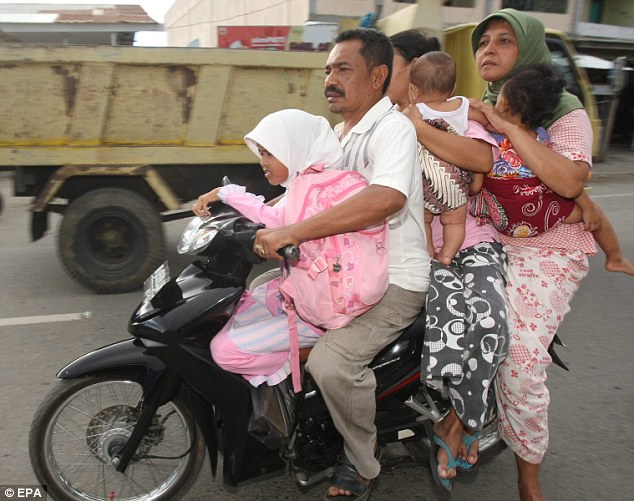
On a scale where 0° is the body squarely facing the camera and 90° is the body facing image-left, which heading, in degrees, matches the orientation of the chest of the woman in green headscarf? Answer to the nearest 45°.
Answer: approximately 45°

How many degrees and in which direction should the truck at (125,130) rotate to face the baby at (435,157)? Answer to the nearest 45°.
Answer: approximately 45° to its right

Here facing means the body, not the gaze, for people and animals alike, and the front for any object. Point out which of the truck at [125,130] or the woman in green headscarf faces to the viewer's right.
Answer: the truck

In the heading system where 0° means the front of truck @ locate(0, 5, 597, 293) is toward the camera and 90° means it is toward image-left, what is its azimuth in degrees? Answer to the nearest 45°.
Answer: approximately 270°

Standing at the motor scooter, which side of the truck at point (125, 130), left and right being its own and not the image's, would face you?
right

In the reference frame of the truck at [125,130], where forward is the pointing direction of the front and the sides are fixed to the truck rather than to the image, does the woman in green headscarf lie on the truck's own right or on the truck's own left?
on the truck's own right

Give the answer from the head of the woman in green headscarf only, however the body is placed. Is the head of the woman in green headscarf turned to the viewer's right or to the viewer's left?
to the viewer's left

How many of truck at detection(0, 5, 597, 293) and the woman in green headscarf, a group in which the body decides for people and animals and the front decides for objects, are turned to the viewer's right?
1
